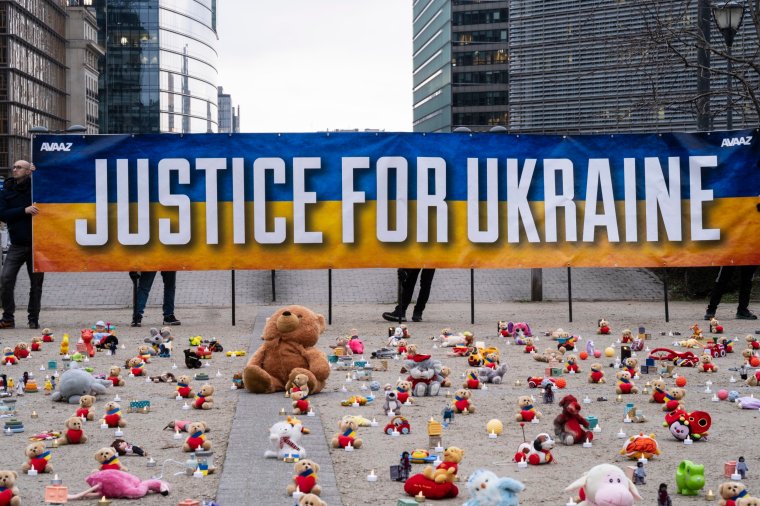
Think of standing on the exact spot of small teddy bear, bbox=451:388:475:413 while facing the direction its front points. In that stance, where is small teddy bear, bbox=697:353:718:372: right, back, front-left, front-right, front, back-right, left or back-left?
back-left

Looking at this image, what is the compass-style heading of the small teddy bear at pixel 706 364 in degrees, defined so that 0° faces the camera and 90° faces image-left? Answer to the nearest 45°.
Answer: approximately 0°

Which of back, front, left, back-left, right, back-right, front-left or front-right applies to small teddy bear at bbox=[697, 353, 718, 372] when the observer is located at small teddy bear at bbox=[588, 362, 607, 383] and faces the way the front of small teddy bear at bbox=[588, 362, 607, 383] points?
back-left

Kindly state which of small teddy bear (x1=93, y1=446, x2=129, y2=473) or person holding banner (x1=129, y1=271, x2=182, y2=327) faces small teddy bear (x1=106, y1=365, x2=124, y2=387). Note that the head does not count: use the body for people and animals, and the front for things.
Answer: the person holding banner

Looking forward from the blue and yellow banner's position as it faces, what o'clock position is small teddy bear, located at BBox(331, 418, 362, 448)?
The small teddy bear is roughly at 12 o'clock from the blue and yellow banner.

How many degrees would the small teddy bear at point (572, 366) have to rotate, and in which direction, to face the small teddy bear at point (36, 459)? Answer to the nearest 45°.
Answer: approximately 45° to its right

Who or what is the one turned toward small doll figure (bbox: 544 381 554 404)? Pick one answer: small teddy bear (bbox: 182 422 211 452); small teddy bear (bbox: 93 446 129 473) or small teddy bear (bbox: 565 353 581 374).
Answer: small teddy bear (bbox: 565 353 581 374)

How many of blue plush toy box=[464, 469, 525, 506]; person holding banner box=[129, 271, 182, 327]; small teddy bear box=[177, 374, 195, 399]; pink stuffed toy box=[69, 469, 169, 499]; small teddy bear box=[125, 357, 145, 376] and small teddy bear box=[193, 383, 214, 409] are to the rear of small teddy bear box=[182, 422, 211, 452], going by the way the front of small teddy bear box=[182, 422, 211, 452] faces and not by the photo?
4

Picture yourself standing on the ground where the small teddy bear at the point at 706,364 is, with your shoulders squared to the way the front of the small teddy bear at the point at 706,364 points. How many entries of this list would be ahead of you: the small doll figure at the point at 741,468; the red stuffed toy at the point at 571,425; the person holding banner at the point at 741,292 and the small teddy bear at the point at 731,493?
3
